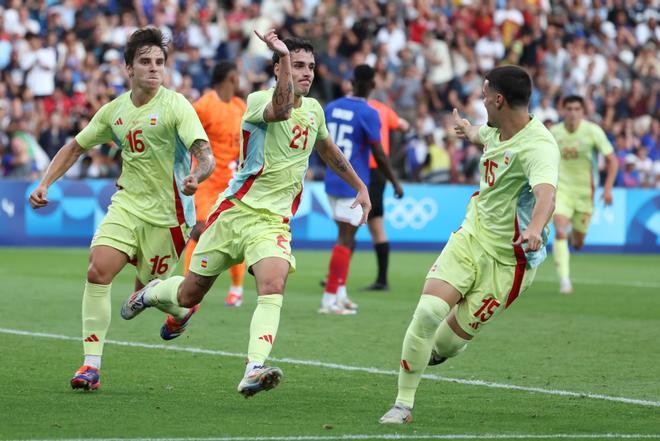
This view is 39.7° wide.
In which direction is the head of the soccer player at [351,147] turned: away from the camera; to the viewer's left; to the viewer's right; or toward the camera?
away from the camera

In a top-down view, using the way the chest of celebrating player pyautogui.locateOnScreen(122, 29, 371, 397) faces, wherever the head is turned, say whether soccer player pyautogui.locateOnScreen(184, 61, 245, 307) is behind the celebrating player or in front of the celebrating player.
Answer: behind

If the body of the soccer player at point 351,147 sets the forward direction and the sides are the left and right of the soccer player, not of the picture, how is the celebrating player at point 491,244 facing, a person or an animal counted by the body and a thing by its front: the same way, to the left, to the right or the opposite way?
the opposite way

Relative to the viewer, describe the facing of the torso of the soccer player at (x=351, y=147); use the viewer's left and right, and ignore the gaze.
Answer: facing away from the viewer and to the right of the viewer

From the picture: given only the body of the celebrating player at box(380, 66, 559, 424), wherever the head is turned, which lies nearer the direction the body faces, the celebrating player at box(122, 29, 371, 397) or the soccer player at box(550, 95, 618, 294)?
the celebrating player

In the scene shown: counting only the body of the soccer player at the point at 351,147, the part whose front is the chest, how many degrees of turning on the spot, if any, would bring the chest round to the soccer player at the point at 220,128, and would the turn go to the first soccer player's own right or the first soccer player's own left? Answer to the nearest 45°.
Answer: approximately 135° to the first soccer player's own left
